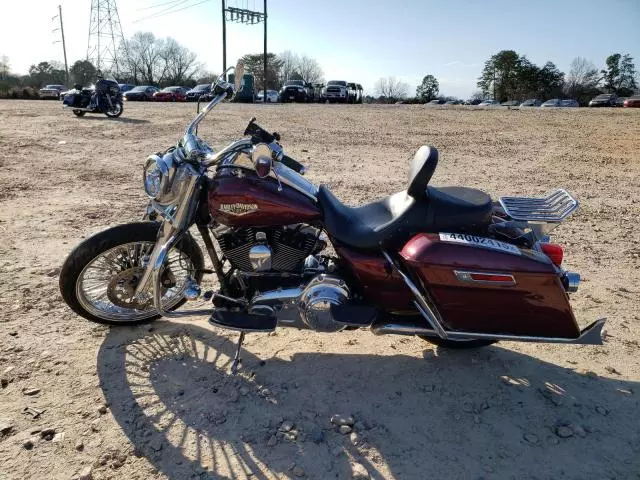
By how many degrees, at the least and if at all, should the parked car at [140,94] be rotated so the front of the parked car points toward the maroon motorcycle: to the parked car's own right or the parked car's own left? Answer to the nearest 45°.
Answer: approximately 45° to the parked car's own left

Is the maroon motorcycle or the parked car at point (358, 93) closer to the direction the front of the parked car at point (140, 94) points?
the maroon motorcycle

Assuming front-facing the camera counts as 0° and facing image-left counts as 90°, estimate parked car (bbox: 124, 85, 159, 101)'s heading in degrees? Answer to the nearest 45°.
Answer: approximately 45°

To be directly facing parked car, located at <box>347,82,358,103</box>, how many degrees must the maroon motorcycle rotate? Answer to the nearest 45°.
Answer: approximately 90° to its right

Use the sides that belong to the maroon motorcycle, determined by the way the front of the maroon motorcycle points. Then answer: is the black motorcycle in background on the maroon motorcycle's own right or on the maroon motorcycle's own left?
on the maroon motorcycle's own right

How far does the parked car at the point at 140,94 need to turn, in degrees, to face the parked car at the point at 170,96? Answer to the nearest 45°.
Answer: approximately 135° to its left

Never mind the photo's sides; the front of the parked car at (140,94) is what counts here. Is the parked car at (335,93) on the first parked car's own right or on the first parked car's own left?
on the first parked car's own left

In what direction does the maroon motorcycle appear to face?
to the viewer's left
